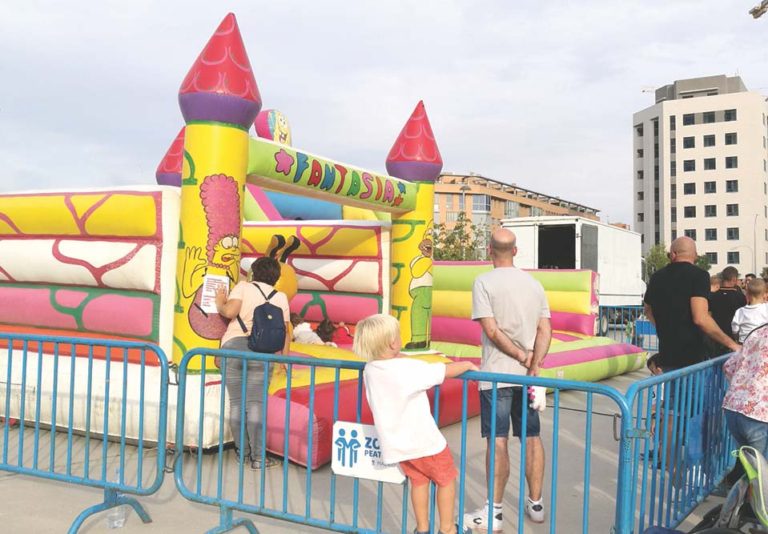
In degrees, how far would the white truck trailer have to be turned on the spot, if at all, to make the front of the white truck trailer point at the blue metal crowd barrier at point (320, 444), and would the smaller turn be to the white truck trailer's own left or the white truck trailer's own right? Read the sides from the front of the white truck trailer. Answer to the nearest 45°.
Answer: approximately 135° to the white truck trailer's own right

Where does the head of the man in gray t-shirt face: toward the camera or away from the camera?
away from the camera

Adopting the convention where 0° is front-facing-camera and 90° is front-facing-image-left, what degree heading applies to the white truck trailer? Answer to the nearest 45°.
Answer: approximately 225°

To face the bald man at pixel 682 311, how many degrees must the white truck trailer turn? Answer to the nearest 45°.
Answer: approximately 135° to its right

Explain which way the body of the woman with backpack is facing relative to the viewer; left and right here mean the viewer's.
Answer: facing away from the viewer and to the left of the viewer

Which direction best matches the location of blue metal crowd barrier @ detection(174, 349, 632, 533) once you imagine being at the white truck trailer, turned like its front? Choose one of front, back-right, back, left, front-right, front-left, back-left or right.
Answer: back-right

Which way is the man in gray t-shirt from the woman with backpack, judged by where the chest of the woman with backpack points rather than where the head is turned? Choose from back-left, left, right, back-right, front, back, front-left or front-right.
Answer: back

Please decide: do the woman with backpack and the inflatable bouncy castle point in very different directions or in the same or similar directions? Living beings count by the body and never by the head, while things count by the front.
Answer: very different directions

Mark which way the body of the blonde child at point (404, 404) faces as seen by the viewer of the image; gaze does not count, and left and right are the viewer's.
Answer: facing away from the viewer and to the right of the viewer
